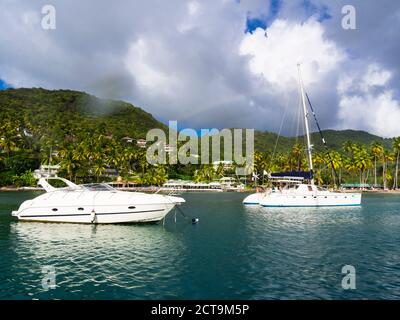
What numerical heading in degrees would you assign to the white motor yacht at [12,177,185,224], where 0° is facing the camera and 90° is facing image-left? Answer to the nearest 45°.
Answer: approximately 270°
